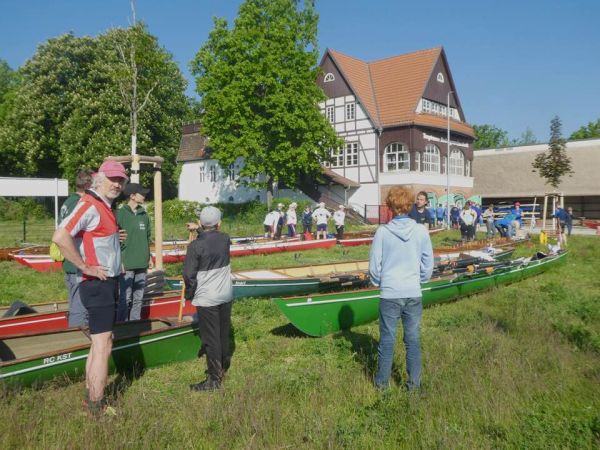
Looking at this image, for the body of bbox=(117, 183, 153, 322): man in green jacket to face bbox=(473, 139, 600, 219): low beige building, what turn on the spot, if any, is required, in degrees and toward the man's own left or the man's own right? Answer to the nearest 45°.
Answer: approximately 90° to the man's own left

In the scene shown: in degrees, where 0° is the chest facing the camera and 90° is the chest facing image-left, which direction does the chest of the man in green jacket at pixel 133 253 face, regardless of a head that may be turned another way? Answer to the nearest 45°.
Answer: approximately 315°

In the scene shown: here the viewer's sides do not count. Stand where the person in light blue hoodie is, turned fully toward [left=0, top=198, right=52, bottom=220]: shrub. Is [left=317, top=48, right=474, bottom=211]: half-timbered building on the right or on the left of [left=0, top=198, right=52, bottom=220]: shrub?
right

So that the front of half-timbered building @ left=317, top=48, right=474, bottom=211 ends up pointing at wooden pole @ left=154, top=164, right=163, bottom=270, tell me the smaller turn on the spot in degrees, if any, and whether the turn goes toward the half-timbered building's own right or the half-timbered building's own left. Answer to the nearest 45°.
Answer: approximately 45° to the half-timbered building's own right

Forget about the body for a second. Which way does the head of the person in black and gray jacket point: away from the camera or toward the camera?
away from the camera

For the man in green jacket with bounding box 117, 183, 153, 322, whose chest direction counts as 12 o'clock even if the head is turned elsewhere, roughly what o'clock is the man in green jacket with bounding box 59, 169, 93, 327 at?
the man in green jacket with bounding box 59, 169, 93, 327 is roughly at 4 o'clock from the man in green jacket with bounding box 117, 183, 153, 322.

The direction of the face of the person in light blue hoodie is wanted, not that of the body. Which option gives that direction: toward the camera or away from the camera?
away from the camera

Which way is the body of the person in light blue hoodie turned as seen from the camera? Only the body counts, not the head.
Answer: away from the camera

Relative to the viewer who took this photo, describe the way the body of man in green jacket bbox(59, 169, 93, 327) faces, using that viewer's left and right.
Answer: facing away from the viewer and to the right of the viewer

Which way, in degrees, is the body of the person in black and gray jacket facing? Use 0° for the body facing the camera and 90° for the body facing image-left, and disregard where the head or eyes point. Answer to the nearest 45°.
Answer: approximately 135°

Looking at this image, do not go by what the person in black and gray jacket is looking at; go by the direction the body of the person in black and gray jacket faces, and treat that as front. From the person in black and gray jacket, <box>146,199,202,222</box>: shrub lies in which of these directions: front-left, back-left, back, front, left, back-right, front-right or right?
front-right

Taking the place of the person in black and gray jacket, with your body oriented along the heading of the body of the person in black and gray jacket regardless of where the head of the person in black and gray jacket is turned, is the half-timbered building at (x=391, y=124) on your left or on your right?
on your right
